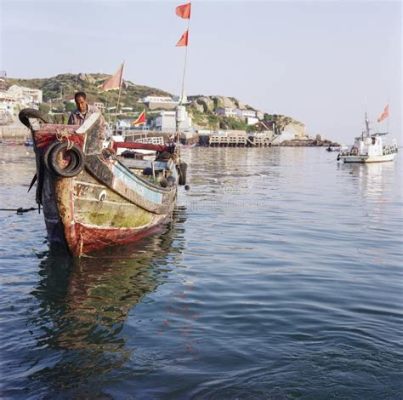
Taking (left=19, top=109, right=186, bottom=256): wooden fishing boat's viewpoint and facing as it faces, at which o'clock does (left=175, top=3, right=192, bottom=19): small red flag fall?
The small red flag is roughly at 5 o'clock from the wooden fishing boat.

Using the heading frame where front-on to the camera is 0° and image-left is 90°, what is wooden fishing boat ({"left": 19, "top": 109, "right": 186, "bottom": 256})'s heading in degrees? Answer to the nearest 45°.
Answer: approximately 45°

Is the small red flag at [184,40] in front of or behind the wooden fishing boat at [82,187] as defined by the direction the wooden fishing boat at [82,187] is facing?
behind
